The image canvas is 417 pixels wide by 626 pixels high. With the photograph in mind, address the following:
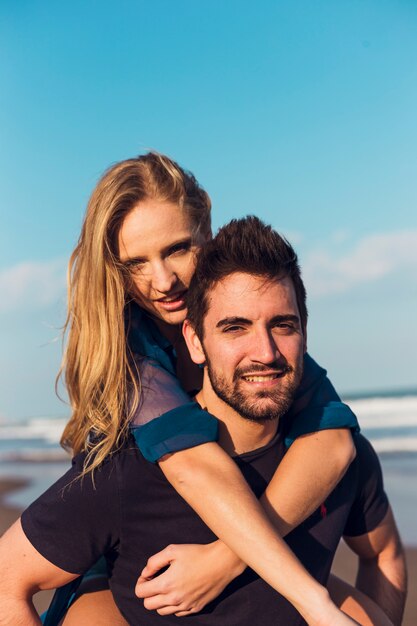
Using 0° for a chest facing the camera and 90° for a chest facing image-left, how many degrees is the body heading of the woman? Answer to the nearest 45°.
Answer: approximately 315°

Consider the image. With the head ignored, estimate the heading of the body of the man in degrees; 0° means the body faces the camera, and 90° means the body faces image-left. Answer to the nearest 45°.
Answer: approximately 315°
